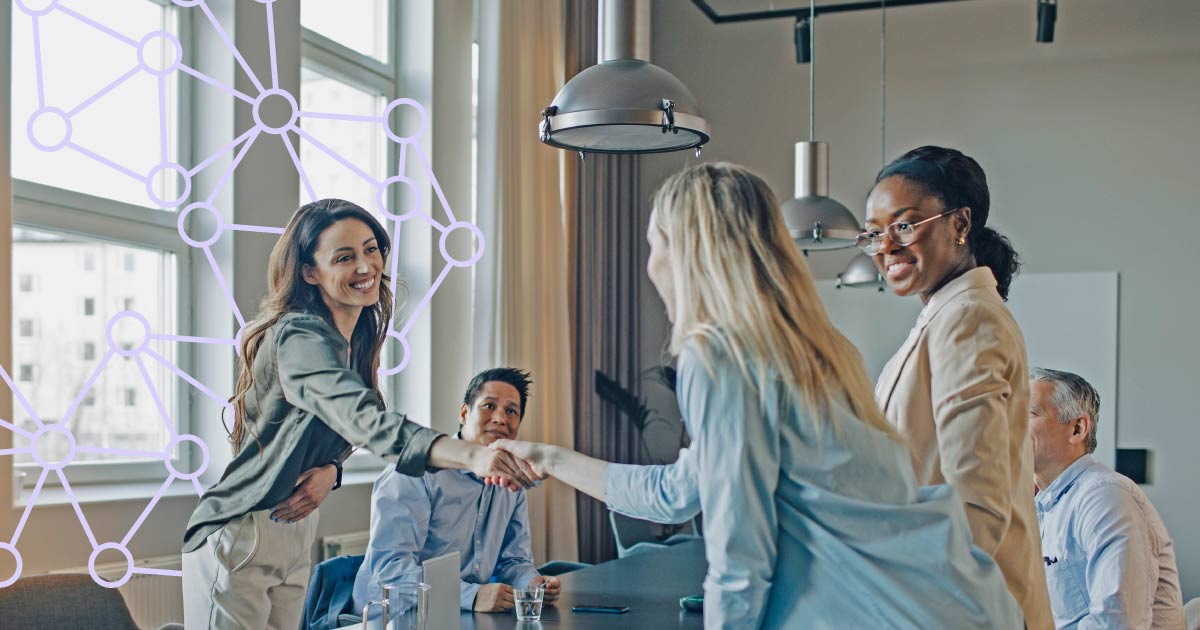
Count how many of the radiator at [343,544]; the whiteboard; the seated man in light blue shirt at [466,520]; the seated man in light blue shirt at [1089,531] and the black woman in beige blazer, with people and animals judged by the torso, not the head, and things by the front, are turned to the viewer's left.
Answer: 2

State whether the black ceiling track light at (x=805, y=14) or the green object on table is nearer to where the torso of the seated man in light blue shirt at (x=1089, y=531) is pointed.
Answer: the green object on table

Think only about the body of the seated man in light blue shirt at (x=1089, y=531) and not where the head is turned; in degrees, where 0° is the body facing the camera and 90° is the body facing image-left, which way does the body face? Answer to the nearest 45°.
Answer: approximately 90°

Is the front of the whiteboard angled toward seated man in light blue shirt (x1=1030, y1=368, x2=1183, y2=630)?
yes

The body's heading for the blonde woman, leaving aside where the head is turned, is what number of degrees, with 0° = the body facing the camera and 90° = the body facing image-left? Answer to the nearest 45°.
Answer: approximately 135°

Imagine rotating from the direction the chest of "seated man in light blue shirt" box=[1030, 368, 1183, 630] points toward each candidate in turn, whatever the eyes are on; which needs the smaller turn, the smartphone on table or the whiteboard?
the smartphone on table

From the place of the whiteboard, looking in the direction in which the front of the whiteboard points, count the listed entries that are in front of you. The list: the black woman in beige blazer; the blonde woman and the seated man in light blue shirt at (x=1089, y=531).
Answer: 3

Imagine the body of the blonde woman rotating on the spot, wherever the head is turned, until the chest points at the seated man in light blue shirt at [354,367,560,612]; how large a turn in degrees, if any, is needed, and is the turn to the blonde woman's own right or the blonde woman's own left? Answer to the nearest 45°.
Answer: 0° — they already face them

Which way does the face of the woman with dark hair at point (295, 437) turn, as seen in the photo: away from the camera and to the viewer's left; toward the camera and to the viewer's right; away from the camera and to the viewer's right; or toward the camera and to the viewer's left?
toward the camera and to the viewer's right

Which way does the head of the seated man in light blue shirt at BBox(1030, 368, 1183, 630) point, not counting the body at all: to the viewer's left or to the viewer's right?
to the viewer's left

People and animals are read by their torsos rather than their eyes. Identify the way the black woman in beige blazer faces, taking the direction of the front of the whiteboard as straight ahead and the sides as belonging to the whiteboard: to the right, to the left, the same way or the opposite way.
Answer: to the right

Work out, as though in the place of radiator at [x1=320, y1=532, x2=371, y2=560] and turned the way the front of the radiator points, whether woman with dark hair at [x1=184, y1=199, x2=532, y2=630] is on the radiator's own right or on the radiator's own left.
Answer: on the radiator's own right

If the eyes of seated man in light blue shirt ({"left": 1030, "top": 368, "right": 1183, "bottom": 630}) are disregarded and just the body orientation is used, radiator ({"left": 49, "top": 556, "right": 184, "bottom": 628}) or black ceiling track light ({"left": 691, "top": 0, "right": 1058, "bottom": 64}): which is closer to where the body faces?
the radiator

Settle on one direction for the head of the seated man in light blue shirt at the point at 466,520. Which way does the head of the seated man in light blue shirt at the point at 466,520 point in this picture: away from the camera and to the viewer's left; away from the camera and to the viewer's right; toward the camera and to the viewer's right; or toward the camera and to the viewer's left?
toward the camera and to the viewer's right
